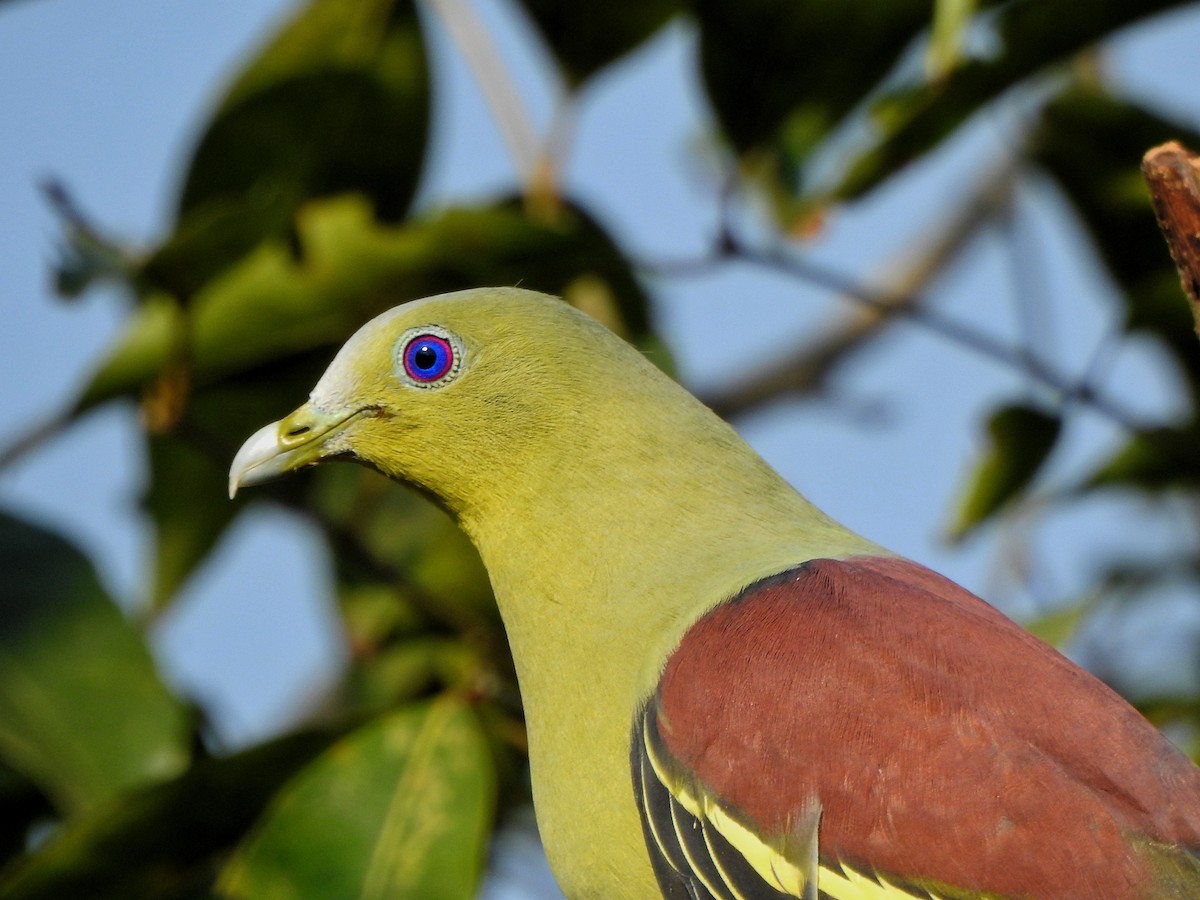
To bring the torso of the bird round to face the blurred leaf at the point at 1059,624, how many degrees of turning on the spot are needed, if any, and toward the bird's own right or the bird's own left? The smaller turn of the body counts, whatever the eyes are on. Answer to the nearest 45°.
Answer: approximately 135° to the bird's own right

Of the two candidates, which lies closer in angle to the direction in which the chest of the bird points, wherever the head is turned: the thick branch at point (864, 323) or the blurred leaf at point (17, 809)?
the blurred leaf

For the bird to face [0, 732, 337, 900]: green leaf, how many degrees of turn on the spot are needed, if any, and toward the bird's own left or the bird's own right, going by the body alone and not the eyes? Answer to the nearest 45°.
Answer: approximately 45° to the bird's own right

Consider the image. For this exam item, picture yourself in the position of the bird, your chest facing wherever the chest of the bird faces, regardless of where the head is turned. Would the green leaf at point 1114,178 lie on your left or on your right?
on your right

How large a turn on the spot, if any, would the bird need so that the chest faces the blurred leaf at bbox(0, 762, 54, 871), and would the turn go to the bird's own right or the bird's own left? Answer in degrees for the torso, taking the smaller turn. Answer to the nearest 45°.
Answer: approximately 45° to the bird's own right

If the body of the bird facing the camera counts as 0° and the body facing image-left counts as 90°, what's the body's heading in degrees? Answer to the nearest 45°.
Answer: approximately 90°

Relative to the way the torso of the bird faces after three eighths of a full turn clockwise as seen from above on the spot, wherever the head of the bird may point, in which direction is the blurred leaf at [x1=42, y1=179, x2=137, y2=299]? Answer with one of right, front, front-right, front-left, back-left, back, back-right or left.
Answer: left

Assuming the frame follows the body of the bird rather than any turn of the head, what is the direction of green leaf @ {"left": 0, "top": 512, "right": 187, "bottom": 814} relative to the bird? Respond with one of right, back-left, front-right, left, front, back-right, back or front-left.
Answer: front-right
